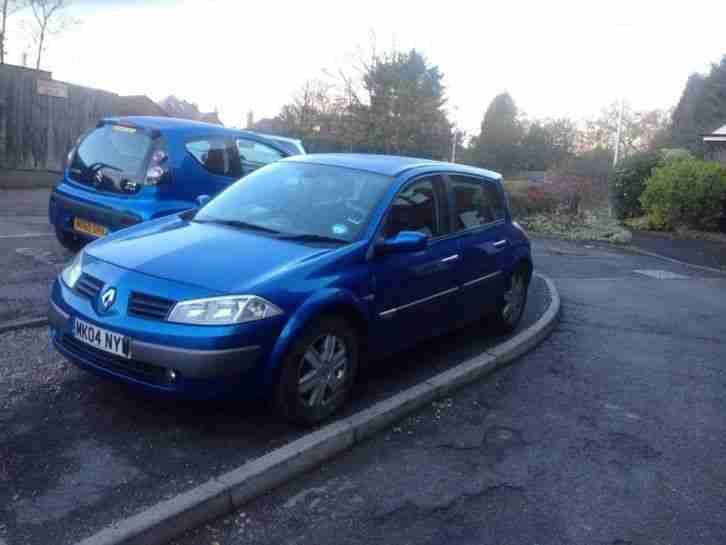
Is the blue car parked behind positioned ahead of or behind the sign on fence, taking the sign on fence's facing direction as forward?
ahead

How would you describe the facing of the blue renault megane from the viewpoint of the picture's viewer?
facing the viewer and to the left of the viewer

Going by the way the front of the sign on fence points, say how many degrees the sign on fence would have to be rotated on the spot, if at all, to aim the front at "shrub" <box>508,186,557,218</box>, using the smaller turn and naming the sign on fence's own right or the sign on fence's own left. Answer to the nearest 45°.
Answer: approximately 45° to the sign on fence's own left

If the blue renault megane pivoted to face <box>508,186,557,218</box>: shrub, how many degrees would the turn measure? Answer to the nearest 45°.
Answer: approximately 135° to its right

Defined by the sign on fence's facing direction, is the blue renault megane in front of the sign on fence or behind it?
in front

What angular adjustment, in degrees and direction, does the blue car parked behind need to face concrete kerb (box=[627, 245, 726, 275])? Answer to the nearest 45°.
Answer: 0° — it already faces it

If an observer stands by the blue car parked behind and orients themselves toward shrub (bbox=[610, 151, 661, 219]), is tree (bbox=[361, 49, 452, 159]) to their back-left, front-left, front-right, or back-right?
front-left

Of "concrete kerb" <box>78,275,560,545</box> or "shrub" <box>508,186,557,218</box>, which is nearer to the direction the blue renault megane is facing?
the concrete kerb

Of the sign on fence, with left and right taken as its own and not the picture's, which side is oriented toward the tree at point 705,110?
left

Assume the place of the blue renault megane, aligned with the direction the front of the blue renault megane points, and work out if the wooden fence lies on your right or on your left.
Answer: on your right

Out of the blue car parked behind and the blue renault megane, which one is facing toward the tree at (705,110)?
the blue car parked behind

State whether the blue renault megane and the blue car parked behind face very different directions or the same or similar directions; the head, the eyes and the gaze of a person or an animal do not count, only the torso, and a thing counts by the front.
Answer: very different directions

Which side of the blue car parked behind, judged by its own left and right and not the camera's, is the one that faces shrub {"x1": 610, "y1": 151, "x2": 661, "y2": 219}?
front

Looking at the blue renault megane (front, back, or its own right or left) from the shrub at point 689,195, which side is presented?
back

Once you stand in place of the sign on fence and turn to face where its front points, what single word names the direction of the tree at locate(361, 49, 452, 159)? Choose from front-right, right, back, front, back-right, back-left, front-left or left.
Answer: left
